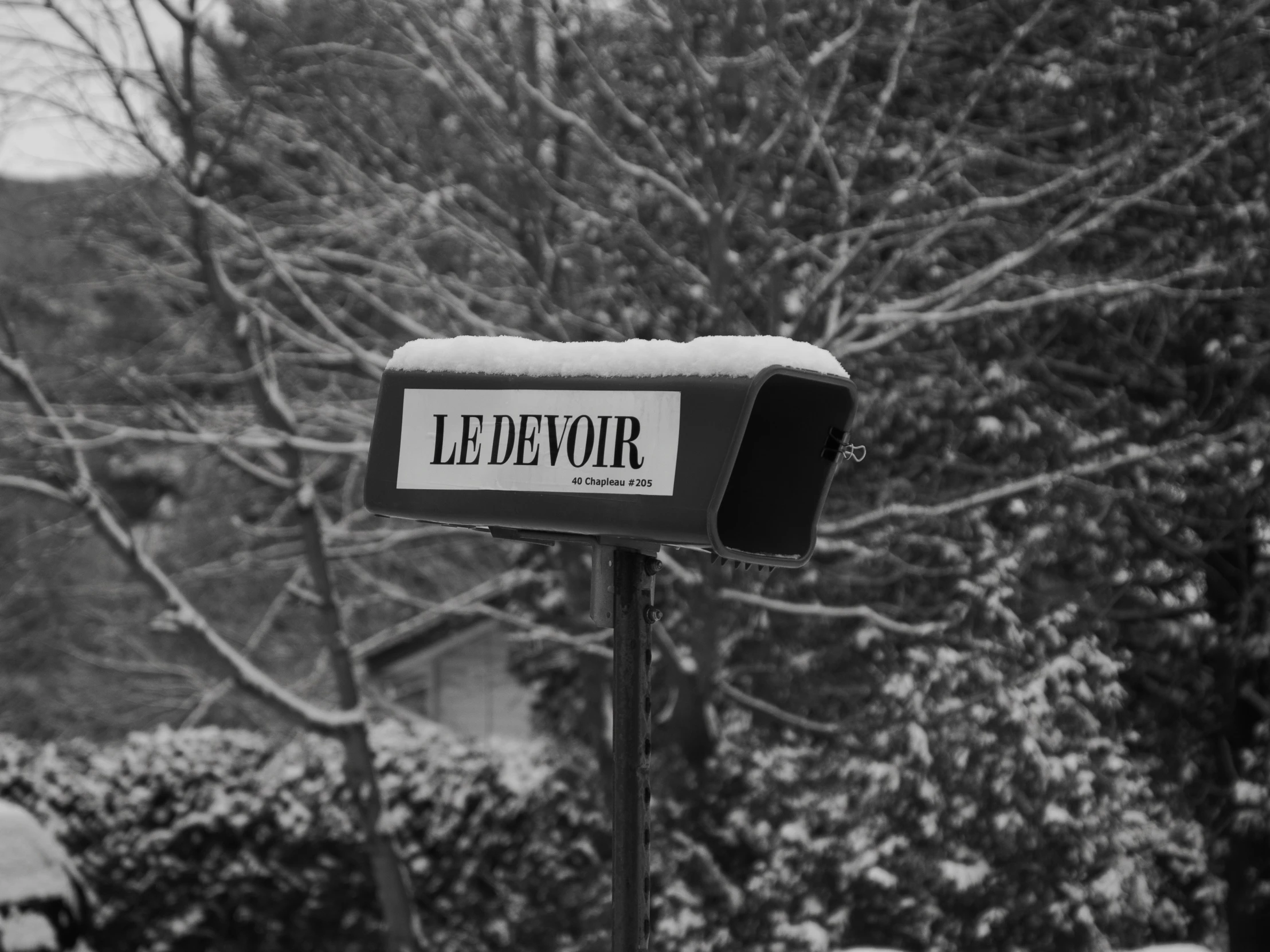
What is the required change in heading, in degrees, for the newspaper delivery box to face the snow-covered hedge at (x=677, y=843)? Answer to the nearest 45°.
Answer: approximately 135° to its left

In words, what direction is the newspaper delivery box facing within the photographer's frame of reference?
facing the viewer and to the right of the viewer
